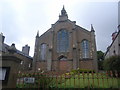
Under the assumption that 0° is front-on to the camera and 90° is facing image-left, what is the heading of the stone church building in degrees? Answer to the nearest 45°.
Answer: approximately 0°
